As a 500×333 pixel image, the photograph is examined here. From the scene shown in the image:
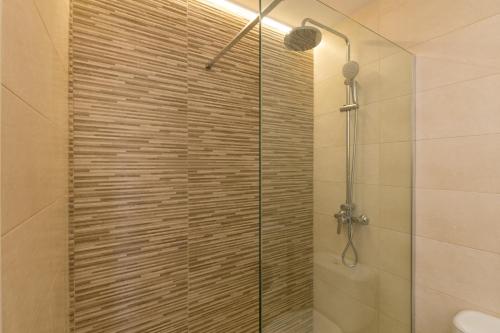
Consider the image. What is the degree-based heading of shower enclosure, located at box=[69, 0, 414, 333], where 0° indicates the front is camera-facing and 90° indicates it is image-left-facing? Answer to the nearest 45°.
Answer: approximately 315°

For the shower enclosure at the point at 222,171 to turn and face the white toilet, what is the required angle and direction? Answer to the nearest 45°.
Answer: approximately 45° to its left
